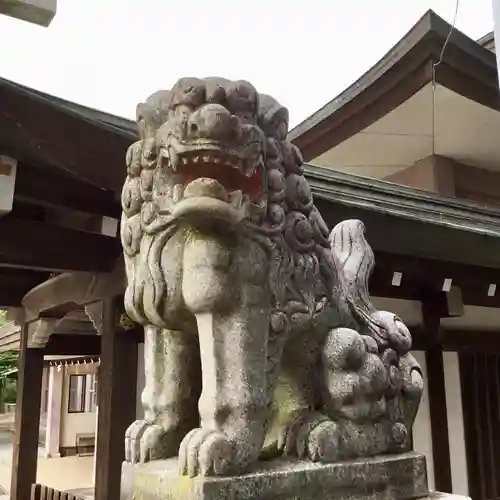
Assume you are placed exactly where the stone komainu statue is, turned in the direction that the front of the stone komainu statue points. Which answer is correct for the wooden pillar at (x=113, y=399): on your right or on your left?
on your right

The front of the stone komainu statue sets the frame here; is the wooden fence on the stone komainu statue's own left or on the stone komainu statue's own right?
on the stone komainu statue's own right

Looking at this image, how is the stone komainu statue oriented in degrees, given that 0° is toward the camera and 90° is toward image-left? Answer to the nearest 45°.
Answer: approximately 45°
